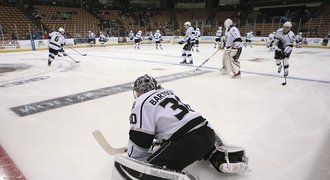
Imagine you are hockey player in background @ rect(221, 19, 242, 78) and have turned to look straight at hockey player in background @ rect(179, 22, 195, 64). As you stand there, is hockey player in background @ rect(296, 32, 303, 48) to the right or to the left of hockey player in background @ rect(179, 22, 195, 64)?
right

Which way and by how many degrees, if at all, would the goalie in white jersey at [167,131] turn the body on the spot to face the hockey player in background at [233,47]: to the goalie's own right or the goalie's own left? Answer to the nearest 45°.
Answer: approximately 45° to the goalie's own right

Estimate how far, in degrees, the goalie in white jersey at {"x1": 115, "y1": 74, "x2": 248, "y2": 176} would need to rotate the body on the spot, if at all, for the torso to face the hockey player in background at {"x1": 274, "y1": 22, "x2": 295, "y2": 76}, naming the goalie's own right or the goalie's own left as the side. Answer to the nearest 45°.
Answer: approximately 90° to the goalie's own right

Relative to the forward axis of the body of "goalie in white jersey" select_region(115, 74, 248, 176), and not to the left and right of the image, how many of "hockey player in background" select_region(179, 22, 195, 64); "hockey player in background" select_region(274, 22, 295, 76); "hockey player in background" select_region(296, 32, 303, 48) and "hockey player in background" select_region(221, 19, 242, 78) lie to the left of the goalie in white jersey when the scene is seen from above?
0

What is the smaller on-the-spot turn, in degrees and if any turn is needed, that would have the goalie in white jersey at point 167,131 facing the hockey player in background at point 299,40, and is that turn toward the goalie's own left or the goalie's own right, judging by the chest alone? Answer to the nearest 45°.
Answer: approximately 90° to the goalie's own right

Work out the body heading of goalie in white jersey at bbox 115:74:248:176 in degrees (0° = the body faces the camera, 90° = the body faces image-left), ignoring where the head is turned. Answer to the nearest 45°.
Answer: approximately 135°

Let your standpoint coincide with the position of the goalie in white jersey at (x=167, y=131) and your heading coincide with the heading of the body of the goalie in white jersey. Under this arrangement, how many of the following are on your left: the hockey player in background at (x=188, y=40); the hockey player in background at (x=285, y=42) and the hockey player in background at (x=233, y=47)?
0

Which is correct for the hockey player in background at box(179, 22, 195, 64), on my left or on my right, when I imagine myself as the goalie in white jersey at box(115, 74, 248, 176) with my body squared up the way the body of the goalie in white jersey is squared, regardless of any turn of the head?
on my right
